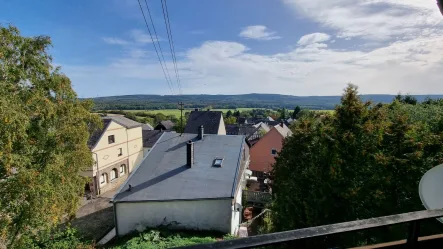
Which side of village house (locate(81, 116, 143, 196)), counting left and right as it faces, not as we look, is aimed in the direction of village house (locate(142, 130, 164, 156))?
left

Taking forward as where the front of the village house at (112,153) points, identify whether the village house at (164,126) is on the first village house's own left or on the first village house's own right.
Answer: on the first village house's own left

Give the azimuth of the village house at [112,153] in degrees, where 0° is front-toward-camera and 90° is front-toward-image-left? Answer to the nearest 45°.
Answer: approximately 315°

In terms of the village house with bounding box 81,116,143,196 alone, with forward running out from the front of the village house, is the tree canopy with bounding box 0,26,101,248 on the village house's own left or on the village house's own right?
on the village house's own right

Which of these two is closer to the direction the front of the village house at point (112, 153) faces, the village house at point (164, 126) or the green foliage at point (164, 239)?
the green foliage
